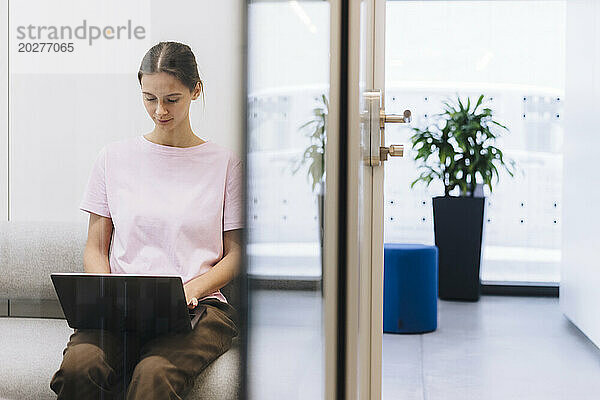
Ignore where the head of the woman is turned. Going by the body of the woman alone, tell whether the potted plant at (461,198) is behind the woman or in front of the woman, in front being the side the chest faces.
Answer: behind

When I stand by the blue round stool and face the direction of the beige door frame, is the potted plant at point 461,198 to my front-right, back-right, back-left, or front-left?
back-left

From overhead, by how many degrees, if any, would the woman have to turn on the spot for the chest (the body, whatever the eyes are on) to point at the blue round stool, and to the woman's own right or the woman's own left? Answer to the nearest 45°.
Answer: approximately 135° to the woman's own left

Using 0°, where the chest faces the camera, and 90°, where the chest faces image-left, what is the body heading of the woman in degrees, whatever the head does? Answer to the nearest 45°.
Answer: approximately 0°
